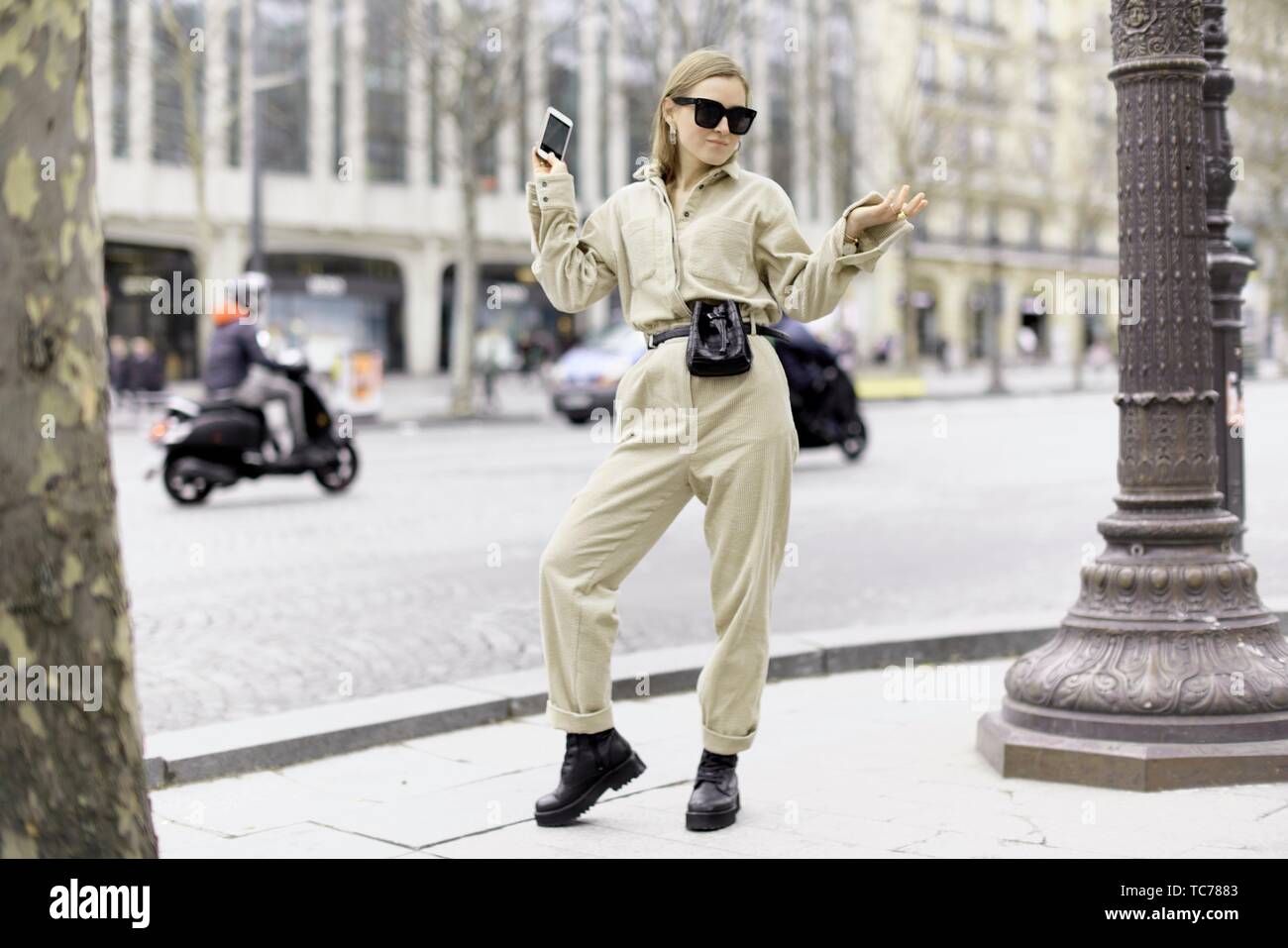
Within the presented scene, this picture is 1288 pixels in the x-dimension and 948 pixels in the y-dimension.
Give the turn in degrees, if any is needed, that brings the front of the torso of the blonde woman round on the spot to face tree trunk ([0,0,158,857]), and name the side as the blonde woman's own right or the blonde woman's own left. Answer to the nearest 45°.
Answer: approximately 45° to the blonde woman's own right

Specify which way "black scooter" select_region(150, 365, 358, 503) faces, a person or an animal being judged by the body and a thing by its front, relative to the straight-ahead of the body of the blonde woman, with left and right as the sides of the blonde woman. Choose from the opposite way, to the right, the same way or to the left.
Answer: to the left

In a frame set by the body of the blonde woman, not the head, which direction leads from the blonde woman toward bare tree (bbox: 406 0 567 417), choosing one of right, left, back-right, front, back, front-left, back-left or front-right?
back

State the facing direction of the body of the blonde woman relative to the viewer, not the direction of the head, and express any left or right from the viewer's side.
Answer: facing the viewer

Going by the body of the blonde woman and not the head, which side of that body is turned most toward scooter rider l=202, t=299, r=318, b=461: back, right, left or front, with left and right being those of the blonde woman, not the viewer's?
back

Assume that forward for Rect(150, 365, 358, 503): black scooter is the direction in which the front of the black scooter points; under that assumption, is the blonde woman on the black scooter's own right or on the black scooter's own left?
on the black scooter's own right

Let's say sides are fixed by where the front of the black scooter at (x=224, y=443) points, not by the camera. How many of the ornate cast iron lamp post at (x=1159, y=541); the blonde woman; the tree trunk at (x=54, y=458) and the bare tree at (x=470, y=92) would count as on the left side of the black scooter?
1

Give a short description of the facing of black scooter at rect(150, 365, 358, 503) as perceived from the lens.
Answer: facing to the right of the viewer

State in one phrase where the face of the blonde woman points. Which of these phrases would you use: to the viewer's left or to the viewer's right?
to the viewer's right

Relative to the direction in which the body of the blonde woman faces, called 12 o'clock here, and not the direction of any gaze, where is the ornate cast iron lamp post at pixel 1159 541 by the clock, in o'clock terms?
The ornate cast iron lamp post is roughly at 8 o'clock from the blonde woman.

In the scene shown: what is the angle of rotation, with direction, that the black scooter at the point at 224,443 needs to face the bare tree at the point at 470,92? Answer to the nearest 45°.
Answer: approximately 90° to its left

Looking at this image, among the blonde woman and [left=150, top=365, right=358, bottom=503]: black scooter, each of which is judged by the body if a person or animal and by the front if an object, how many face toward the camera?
1
